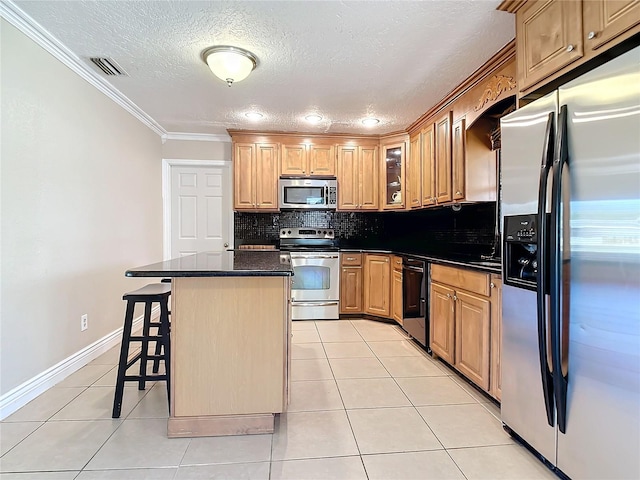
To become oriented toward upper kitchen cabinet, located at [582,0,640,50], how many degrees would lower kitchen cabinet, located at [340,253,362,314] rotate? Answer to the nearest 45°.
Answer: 0° — it already faces it

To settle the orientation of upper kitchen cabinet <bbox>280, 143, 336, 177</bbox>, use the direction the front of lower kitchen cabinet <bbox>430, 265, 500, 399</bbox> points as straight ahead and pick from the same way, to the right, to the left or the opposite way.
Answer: to the left

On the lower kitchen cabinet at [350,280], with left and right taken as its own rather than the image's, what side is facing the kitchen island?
front

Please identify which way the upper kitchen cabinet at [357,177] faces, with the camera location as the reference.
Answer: facing the viewer

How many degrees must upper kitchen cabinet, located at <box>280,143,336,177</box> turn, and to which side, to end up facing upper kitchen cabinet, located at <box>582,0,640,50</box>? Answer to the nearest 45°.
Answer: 0° — it already faces it

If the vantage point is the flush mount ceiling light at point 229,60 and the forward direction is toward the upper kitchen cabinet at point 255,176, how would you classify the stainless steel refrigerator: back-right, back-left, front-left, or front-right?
back-right

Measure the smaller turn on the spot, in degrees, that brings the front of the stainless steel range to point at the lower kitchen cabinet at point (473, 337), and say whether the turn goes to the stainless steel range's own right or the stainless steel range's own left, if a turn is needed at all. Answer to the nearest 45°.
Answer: approximately 45° to the stainless steel range's own left

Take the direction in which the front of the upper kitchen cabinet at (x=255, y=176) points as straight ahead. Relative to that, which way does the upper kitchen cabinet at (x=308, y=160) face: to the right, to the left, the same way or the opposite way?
the same way

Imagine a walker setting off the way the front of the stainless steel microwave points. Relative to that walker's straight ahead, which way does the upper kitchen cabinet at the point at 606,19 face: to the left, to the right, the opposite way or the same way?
to the right

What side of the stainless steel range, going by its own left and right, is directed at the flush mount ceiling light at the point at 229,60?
front

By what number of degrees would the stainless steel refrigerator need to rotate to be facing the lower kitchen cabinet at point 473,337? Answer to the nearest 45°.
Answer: approximately 90° to its right

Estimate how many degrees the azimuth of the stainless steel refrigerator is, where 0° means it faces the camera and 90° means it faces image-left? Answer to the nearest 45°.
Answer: approximately 45°

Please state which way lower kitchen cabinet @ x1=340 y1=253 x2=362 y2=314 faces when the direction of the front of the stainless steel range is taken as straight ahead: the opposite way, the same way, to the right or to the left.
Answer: the same way

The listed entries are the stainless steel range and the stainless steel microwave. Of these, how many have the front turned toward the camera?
2

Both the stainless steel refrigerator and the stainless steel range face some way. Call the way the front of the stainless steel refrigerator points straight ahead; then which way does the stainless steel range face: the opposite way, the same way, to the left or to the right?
to the left

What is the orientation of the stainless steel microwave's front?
toward the camera

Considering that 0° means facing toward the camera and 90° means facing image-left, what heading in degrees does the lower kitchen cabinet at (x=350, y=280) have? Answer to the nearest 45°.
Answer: approximately 0°

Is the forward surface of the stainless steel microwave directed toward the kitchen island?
yes

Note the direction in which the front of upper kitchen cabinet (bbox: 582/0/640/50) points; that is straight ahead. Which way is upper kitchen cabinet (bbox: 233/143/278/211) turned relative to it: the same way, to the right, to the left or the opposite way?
to the left

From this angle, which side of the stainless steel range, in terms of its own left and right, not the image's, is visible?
front

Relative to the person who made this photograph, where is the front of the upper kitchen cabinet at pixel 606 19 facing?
facing the viewer and to the left of the viewer
